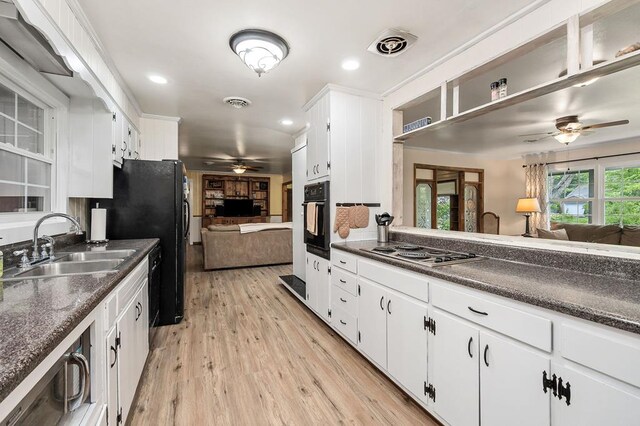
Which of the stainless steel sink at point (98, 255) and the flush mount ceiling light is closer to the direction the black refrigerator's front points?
the flush mount ceiling light

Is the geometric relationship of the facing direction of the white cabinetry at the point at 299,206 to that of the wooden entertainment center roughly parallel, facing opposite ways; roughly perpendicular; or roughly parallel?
roughly perpendicular

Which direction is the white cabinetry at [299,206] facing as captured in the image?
to the viewer's left

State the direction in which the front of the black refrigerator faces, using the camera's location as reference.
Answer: facing to the right of the viewer

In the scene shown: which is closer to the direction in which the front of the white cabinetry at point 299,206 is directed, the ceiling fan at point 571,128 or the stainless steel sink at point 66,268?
the stainless steel sink

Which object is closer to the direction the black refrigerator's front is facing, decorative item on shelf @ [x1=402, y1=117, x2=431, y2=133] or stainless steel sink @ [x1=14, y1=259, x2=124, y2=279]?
the decorative item on shelf

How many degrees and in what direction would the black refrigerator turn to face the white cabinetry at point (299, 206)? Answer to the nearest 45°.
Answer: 0° — it already faces it

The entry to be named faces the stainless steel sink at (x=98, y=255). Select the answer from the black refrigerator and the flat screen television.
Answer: the flat screen television

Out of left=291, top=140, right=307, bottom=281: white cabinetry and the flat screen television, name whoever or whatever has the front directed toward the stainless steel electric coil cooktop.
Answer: the flat screen television

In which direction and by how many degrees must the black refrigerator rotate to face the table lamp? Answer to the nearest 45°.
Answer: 0° — it already faces it

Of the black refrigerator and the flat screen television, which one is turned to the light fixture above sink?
the flat screen television

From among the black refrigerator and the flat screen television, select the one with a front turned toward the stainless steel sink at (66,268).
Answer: the flat screen television

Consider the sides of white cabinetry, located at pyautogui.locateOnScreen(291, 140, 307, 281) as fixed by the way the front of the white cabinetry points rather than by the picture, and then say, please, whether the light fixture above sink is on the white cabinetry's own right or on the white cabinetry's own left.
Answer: on the white cabinetry's own left
